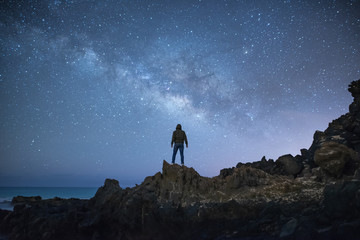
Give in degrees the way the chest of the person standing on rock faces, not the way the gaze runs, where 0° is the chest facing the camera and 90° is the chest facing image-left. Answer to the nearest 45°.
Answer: approximately 180°
